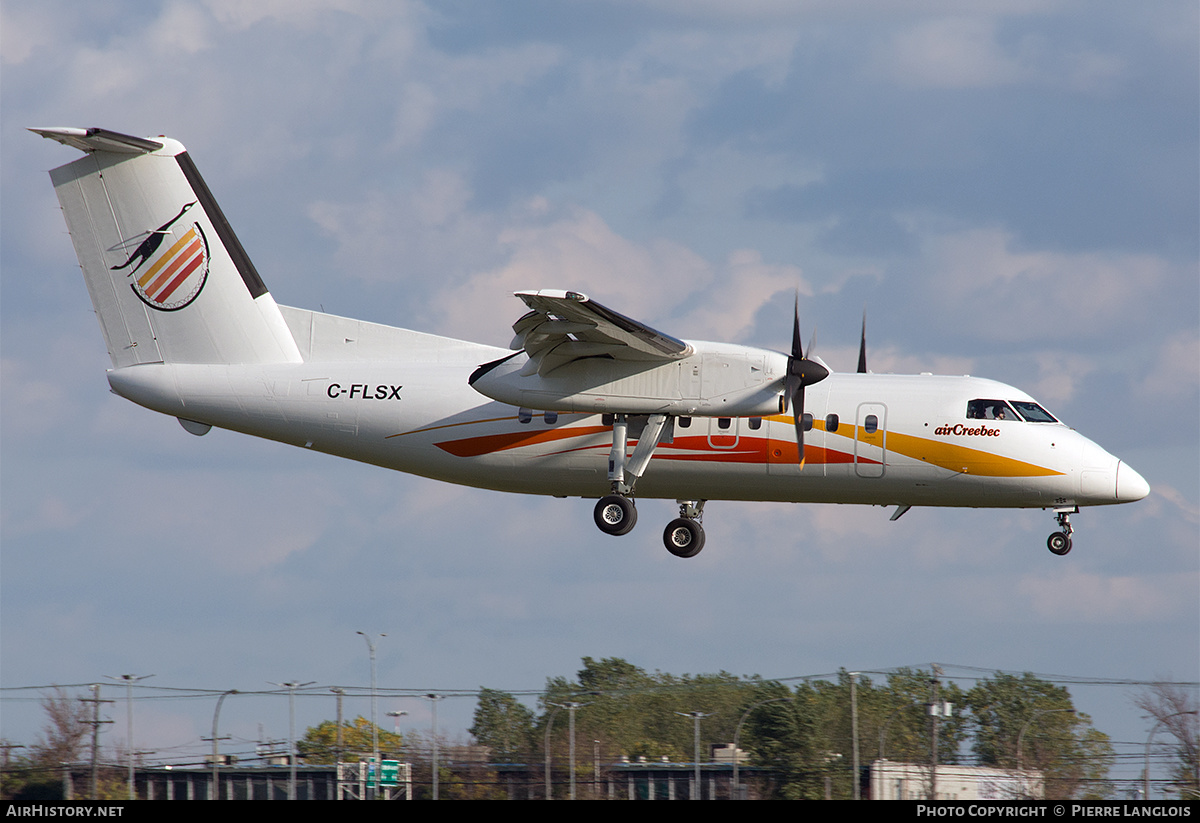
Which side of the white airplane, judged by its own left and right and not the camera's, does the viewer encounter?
right
